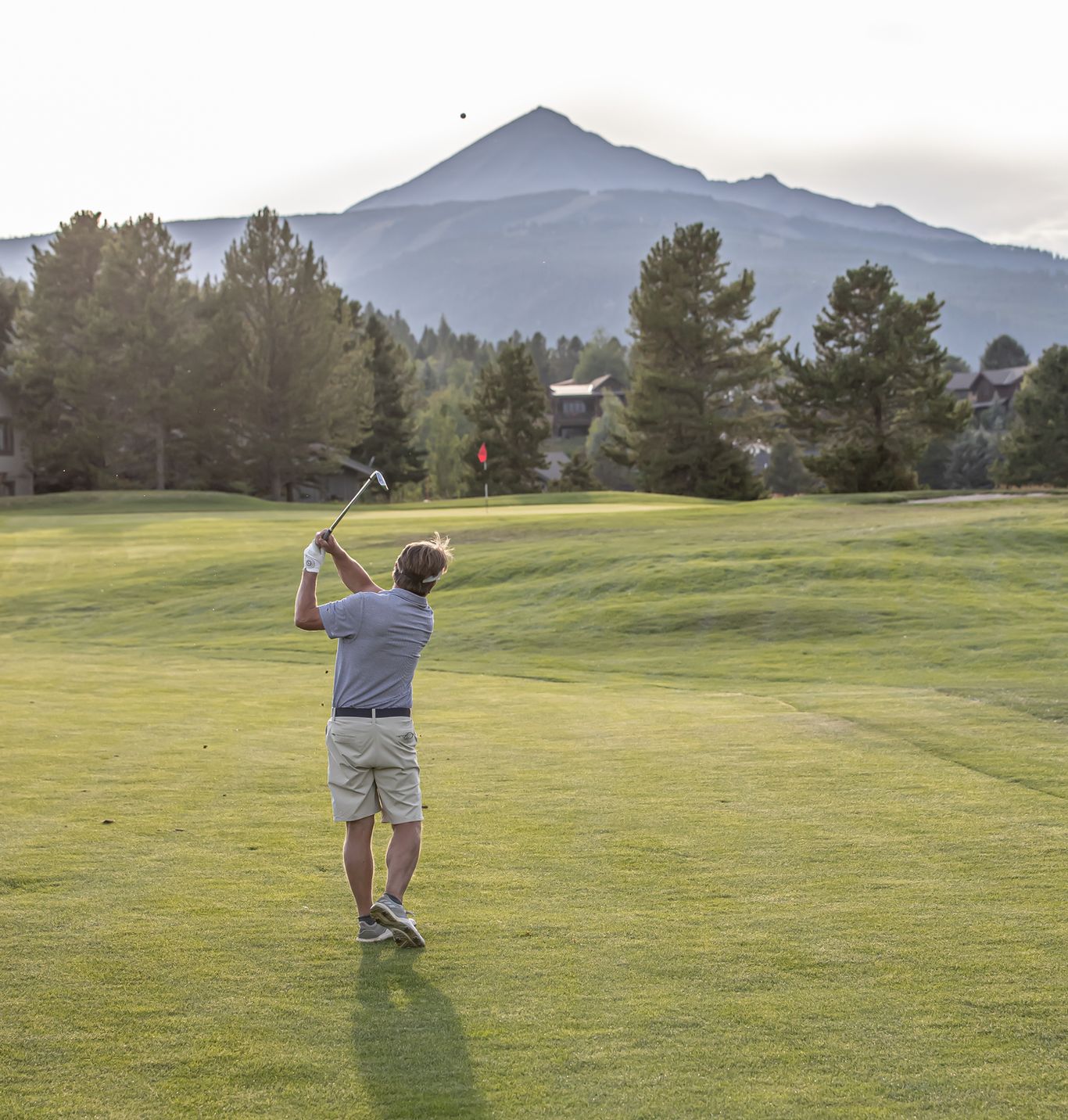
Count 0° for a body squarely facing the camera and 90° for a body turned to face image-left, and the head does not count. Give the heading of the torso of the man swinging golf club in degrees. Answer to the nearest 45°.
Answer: approximately 180°

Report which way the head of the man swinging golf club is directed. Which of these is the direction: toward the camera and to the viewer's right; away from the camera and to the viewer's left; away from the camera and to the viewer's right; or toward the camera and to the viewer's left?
away from the camera and to the viewer's right
